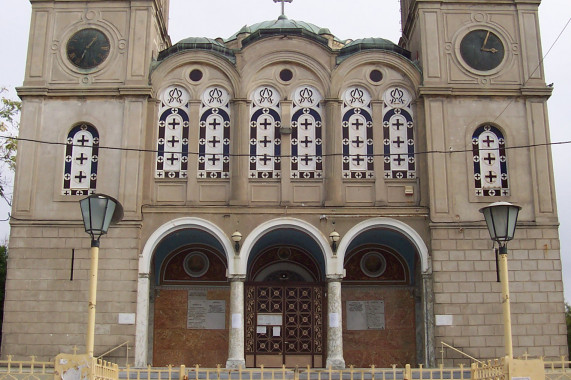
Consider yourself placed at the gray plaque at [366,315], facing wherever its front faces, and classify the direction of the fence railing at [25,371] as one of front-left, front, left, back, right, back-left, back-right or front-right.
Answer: front-right

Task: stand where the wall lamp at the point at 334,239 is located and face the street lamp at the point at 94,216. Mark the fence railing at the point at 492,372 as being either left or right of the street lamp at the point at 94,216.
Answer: left

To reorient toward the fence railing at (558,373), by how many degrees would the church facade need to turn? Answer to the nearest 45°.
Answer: approximately 45° to its left

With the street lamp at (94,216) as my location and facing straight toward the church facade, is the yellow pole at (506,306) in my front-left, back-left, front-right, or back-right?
front-right

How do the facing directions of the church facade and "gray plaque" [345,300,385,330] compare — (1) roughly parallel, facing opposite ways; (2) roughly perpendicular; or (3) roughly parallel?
roughly parallel

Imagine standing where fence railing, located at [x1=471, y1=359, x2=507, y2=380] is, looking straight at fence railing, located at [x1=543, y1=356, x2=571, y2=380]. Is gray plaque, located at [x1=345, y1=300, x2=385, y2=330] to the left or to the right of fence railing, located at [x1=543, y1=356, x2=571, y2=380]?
left

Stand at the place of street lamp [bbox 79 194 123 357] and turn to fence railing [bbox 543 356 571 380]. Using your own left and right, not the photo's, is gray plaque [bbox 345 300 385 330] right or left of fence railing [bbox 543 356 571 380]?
left

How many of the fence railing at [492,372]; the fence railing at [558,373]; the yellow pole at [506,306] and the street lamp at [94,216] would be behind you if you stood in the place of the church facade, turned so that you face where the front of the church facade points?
0

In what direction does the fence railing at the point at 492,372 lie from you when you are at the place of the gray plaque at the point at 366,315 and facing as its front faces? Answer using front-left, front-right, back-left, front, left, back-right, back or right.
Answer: front

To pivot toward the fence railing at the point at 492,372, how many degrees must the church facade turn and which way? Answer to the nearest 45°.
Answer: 0° — it already faces it

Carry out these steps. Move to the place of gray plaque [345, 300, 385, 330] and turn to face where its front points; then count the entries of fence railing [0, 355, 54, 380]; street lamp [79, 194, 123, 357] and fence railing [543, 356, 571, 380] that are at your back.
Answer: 0

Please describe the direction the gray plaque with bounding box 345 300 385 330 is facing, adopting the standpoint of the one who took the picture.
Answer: facing the viewer

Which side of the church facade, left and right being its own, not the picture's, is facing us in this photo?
front

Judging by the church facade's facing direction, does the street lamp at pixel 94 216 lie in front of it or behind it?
in front

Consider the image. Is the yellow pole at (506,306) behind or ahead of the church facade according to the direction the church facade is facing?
ahead
